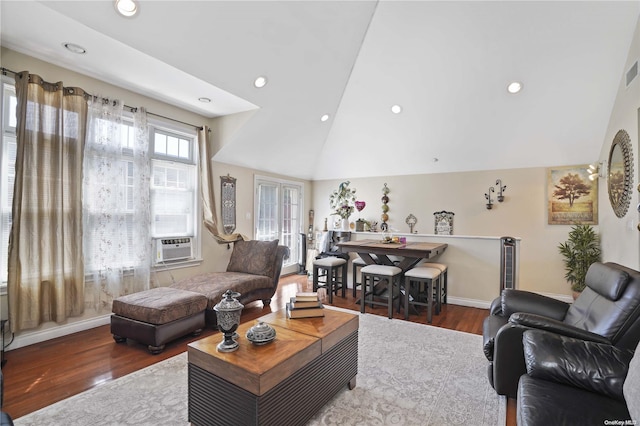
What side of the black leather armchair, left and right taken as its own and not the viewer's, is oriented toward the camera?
left

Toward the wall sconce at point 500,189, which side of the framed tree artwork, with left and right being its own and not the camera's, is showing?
right

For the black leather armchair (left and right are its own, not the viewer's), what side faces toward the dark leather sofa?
left

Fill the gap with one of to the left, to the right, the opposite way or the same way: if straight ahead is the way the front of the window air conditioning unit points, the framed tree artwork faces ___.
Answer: to the right

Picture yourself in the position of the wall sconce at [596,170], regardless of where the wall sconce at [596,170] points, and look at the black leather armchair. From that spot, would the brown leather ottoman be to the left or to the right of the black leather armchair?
right

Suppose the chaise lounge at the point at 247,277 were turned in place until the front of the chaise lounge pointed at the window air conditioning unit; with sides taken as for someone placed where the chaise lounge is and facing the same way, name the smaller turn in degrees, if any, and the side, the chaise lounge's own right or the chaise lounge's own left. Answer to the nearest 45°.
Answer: approximately 45° to the chaise lounge's own right

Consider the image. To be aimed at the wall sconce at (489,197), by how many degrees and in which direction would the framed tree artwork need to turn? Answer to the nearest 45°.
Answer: approximately 90° to its right
